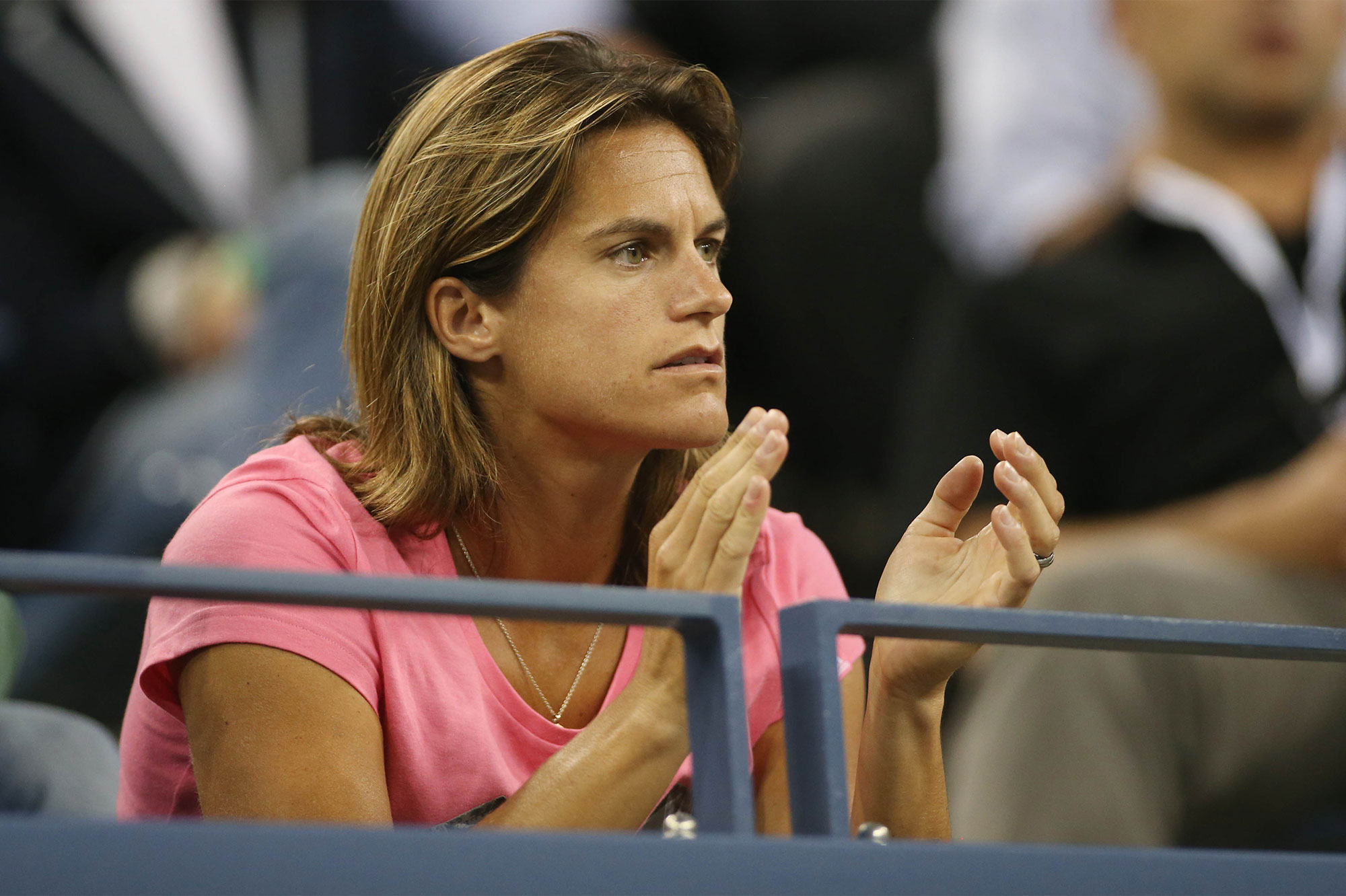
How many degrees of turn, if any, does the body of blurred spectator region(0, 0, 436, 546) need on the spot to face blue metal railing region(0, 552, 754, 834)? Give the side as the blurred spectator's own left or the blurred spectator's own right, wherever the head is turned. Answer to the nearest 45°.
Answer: approximately 45° to the blurred spectator's own right

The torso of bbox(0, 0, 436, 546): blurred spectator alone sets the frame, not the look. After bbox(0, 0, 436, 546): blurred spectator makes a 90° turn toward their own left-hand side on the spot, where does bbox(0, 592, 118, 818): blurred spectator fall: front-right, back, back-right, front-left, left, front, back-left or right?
back-right

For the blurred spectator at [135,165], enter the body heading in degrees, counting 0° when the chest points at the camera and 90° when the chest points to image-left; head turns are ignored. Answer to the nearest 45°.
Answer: approximately 315°

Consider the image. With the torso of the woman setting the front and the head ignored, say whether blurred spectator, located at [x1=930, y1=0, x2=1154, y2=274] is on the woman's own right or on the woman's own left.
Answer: on the woman's own left

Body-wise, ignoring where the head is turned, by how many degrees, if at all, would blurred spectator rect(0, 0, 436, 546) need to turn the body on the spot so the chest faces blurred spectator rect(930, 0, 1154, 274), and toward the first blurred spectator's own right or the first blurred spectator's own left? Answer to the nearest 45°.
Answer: approximately 90° to the first blurred spectator's own left

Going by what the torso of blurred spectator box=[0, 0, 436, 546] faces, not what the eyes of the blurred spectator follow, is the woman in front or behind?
in front

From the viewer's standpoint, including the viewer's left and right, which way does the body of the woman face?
facing the viewer and to the right of the viewer

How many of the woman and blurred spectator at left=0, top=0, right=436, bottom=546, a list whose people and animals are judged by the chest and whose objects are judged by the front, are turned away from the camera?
0
